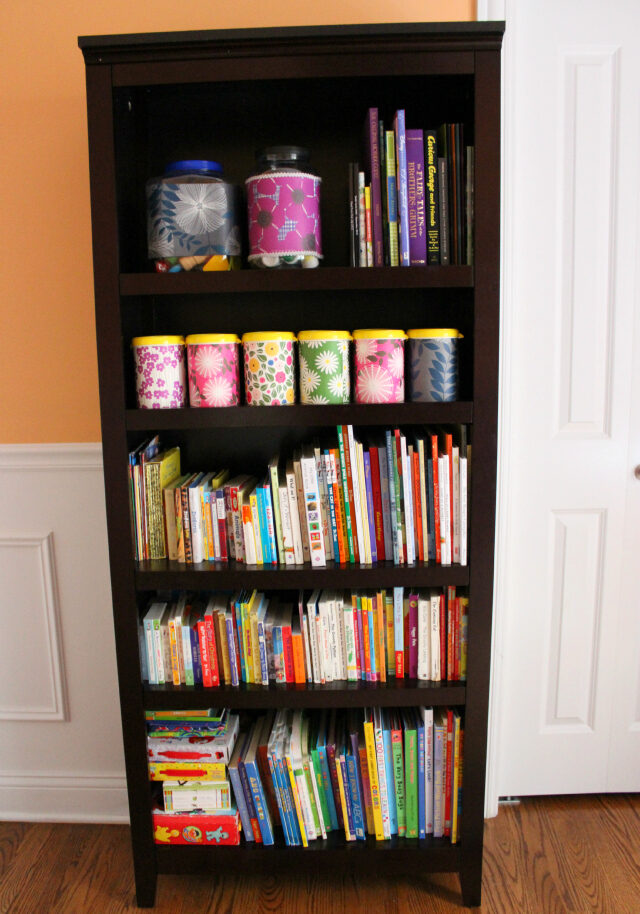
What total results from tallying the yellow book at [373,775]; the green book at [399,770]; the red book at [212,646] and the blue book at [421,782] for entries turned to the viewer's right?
4

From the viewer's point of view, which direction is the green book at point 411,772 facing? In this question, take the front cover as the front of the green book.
to the viewer's right

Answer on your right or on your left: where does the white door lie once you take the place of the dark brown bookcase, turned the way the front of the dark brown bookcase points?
on your left

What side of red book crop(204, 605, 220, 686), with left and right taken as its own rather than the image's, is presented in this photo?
right

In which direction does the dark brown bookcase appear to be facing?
toward the camera
